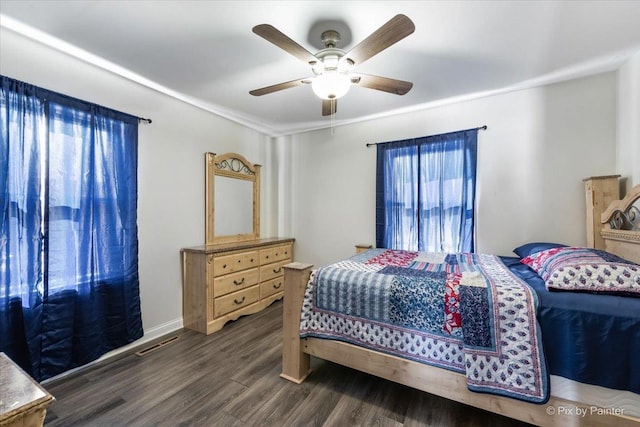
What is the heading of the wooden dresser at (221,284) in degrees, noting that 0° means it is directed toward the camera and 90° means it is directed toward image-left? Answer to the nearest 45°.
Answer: approximately 315°

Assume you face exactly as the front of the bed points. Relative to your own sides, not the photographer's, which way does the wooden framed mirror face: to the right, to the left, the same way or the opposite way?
the opposite way

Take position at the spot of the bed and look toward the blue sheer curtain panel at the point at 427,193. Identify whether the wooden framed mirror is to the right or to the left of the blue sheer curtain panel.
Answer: left

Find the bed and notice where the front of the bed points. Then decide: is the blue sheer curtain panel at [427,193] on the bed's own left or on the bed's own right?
on the bed's own right

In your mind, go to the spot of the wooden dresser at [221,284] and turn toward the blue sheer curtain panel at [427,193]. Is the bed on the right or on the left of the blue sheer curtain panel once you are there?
right

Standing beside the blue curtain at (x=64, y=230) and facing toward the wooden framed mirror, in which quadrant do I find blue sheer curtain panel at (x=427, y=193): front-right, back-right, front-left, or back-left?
front-right

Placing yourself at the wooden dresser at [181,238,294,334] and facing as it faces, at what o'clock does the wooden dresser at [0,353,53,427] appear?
the wooden dresser at [0,353,53,427] is roughly at 2 o'clock from the wooden dresser at [181,238,294,334].

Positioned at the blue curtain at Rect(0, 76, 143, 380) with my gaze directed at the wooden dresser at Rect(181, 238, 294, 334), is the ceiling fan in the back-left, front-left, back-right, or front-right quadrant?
front-right

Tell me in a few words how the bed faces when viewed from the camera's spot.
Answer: facing to the left of the viewer

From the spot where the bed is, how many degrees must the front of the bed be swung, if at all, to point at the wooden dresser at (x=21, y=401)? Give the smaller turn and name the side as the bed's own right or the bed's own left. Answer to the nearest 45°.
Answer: approximately 45° to the bed's own left

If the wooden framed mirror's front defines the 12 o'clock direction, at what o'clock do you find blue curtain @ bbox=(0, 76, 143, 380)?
The blue curtain is roughly at 3 o'clock from the wooden framed mirror.

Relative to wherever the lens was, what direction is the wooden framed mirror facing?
facing the viewer and to the right of the viewer
